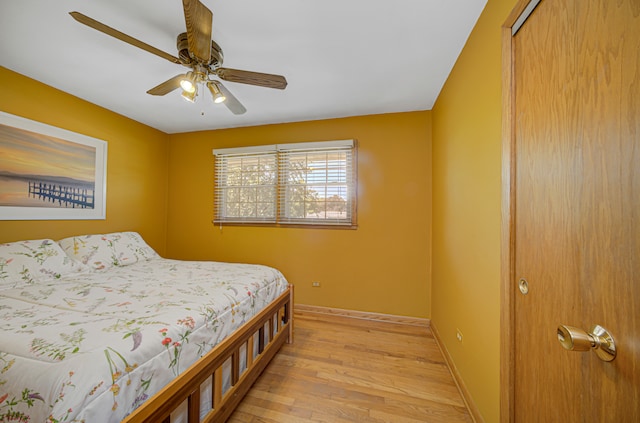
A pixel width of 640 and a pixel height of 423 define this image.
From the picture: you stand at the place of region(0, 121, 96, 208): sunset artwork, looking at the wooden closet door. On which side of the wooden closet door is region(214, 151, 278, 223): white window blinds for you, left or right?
left

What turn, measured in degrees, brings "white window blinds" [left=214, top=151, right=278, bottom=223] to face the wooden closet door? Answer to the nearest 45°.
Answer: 0° — it already faces it

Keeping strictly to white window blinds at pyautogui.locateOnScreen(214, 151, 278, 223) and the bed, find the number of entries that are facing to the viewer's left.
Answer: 0

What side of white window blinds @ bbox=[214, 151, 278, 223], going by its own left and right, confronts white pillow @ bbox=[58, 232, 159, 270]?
right

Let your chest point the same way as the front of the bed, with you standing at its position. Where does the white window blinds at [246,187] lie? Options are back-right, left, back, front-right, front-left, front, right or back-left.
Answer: left

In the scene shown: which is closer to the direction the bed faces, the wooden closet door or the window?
the wooden closet door

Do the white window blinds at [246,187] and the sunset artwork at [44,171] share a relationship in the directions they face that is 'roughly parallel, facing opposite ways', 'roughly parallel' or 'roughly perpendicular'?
roughly perpendicular

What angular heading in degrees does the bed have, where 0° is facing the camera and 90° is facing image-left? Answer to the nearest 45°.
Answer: approximately 315°

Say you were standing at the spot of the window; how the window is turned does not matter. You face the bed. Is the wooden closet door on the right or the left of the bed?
left

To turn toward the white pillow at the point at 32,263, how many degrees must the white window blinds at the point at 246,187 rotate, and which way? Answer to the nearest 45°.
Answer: approximately 45° to its right

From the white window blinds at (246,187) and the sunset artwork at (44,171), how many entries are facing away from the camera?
0
